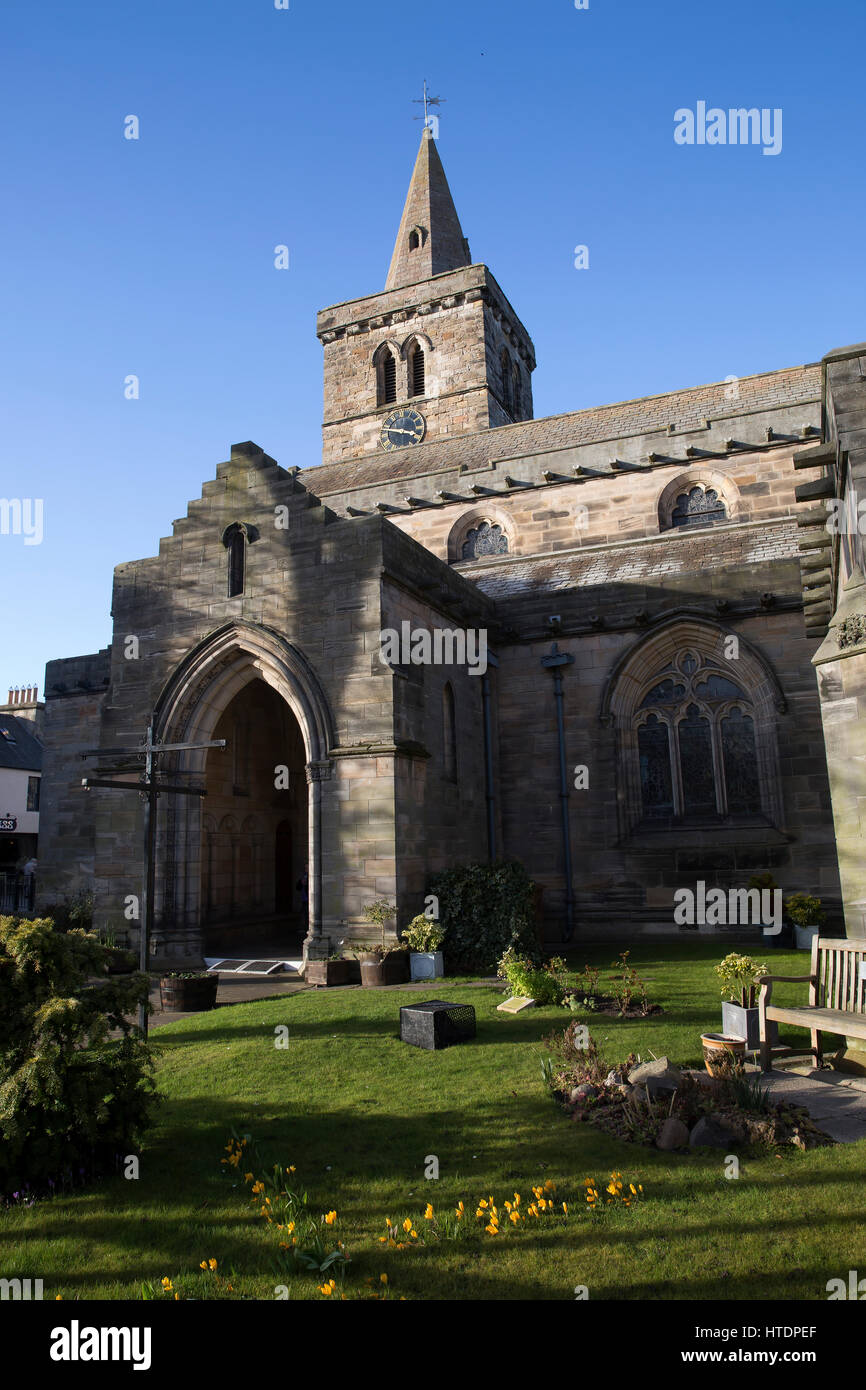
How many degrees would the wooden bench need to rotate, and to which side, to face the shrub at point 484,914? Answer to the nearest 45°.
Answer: approximately 90° to its right

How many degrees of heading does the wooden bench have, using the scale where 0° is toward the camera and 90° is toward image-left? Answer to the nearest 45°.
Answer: approximately 45°

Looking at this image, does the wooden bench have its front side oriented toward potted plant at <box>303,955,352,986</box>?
no

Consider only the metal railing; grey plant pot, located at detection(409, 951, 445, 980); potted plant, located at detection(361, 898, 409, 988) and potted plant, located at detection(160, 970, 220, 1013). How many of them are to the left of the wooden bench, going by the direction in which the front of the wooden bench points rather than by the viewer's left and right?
0

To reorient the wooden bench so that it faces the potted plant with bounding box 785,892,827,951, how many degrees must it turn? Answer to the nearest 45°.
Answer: approximately 135° to its right

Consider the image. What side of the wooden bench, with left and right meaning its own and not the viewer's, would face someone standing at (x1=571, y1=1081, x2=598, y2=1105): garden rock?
front

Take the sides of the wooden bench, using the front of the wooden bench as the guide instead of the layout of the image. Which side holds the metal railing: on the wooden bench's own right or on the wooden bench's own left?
on the wooden bench's own right

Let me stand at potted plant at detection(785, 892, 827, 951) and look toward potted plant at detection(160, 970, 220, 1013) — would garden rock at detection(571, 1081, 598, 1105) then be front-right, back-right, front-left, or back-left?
front-left

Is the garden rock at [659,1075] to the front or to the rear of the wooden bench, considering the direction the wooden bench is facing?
to the front

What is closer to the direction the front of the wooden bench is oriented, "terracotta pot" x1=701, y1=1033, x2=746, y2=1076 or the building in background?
the terracotta pot

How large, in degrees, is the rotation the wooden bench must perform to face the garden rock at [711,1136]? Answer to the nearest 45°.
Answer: approximately 45° to its left

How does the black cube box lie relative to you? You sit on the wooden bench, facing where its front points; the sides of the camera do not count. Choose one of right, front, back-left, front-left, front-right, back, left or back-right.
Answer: front-right

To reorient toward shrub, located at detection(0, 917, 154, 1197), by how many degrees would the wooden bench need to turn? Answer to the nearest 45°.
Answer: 0° — it already faces it
